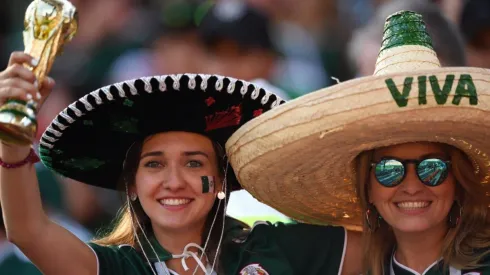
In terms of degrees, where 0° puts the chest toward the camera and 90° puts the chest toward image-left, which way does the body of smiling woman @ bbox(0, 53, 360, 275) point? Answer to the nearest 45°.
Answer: approximately 0°

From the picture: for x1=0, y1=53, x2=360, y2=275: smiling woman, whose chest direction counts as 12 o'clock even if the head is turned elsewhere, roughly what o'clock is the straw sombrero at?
The straw sombrero is roughly at 10 o'clock from the smiling woman.
